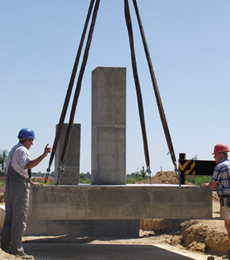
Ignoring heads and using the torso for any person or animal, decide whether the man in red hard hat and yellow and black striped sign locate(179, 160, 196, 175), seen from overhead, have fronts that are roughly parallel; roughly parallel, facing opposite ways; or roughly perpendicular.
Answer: roughly perpendicular

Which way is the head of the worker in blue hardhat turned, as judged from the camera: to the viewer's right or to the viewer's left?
to the viewer's right

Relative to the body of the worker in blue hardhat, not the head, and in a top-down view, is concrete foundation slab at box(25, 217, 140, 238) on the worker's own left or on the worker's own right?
on the worker's own left

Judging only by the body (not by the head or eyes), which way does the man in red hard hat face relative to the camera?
to the viewer's left

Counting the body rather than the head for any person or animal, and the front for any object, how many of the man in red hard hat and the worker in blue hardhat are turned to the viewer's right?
1

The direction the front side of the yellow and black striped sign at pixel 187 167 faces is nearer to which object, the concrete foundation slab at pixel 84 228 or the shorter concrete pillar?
the concrete foundation slab

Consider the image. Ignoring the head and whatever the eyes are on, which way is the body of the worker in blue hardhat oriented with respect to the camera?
to the viewer's right

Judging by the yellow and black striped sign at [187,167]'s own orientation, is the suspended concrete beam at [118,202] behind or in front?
in front

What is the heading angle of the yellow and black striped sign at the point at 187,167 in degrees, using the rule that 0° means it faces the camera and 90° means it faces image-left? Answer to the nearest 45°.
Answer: approximately 0°

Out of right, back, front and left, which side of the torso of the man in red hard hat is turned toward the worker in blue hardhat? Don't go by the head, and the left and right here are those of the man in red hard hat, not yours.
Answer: front

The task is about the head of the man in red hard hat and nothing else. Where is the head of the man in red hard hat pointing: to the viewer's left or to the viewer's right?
to the viewer's left

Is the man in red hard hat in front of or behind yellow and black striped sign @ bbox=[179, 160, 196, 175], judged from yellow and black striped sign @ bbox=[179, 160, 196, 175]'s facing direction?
in front
